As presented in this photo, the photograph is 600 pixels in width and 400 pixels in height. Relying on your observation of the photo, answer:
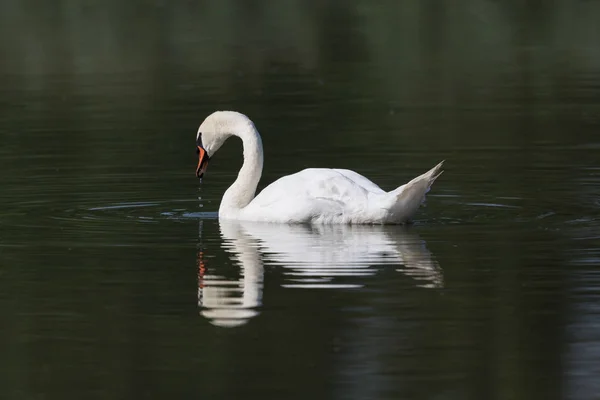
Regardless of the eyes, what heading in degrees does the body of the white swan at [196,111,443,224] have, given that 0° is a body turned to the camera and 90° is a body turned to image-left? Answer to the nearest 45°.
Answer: approximately 90°
